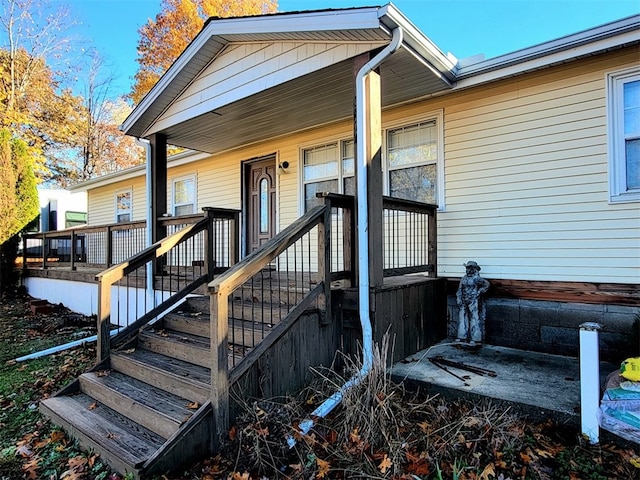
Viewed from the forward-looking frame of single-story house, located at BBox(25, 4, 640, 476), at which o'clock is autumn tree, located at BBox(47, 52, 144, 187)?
The autumn tree is roughly at 3 o'clock from the single-story house.

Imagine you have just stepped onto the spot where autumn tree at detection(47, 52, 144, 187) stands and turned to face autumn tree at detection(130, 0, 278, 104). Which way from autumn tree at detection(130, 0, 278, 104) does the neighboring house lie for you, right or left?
right

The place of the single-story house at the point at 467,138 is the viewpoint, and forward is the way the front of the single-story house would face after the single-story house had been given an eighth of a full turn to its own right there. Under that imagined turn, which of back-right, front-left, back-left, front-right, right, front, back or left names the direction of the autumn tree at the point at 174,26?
front-right

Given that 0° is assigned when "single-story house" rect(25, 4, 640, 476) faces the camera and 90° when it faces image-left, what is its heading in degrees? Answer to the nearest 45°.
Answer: approximately 45°

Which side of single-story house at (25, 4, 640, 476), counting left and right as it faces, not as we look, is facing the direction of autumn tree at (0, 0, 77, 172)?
right

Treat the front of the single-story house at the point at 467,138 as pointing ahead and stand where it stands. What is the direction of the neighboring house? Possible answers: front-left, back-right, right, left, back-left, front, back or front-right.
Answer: right

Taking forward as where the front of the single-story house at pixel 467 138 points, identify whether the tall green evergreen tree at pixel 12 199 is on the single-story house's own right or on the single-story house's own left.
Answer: on the single-story house's own right

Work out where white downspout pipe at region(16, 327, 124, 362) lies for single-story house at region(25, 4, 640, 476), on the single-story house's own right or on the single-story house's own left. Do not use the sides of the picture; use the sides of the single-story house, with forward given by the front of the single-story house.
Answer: on the single-story house's own right
